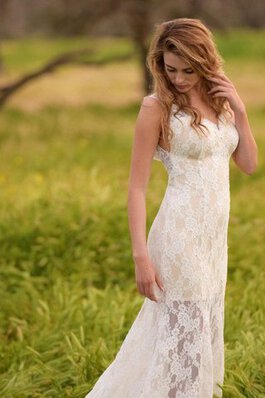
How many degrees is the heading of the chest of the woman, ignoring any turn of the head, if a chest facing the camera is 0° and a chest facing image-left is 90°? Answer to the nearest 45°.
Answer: approximately 315°
